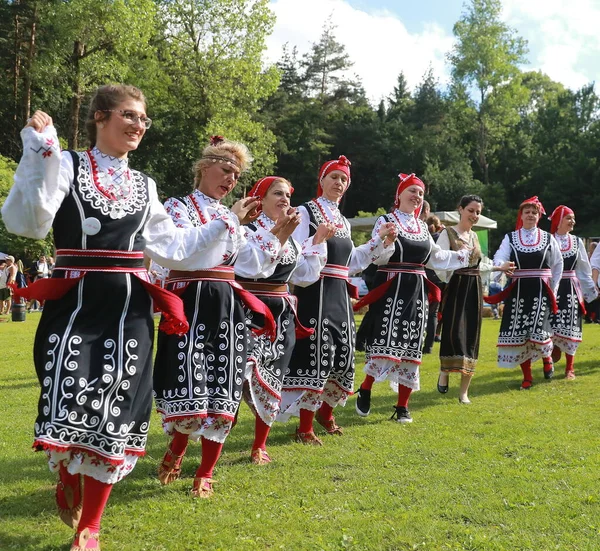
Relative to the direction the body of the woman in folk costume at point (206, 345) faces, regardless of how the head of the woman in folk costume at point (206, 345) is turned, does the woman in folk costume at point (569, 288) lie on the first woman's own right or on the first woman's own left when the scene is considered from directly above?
on the first woman's own left

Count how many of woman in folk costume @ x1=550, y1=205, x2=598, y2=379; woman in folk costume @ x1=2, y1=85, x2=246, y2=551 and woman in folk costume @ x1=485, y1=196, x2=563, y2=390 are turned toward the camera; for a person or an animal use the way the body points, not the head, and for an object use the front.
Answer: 3

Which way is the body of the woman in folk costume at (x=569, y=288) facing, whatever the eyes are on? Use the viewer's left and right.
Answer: facing the viewer

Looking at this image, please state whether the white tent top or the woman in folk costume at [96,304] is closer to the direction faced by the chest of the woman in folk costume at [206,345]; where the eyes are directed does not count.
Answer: the woman in folk costume

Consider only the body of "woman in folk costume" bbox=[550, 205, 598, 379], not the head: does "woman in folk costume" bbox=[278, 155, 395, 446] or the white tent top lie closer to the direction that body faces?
the woman in folk costume

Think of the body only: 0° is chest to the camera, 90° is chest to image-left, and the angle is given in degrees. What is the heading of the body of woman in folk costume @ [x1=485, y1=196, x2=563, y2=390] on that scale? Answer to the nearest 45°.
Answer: approximately 0°

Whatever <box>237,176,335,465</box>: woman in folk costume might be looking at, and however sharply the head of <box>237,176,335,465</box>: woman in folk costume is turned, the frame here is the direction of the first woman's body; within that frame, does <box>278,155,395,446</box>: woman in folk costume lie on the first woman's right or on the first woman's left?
on the first woman's left

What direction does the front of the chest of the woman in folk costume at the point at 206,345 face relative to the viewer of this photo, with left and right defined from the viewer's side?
facing the viewer and to the right of the viewer

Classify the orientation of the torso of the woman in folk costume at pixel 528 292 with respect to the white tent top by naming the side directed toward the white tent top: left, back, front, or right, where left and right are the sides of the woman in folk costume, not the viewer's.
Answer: back

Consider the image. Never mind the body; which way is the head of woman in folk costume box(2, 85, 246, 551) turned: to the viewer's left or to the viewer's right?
to the viewer's right

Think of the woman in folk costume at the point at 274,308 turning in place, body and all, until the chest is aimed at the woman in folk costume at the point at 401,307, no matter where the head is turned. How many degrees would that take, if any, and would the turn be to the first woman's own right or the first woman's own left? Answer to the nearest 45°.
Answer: approximately 90° to the first woman's own left

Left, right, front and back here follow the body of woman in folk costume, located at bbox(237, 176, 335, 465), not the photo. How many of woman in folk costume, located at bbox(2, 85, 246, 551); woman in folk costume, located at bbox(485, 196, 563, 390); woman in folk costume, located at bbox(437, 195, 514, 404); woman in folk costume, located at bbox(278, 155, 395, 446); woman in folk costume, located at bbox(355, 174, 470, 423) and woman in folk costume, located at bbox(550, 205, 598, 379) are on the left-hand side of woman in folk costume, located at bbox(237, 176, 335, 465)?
5
